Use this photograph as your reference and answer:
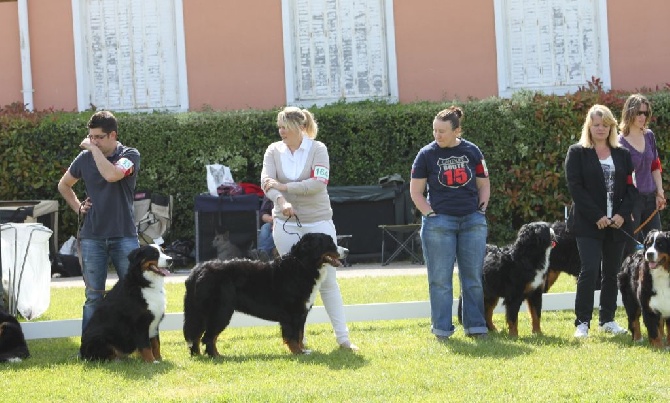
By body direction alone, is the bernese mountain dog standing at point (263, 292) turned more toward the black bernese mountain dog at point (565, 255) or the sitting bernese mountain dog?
the black bernese mountain dog

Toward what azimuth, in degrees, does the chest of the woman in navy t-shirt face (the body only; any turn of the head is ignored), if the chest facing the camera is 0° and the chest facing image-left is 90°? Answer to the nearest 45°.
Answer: approximately 0°

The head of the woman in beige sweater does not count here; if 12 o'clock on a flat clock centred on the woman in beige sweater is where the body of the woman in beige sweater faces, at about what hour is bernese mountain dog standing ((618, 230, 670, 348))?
The bernese mountain dog standing is roughly at 8 o'clock from the woman in beige sweater.

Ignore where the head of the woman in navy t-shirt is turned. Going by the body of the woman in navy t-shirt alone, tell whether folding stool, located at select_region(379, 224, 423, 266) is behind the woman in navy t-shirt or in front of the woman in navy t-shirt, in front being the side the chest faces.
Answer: behind

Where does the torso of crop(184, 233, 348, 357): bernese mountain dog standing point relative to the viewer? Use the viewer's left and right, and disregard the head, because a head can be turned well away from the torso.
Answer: facing to the right of the viewer

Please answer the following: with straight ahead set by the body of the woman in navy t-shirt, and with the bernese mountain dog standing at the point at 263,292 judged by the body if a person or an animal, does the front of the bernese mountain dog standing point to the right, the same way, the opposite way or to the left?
to the left
